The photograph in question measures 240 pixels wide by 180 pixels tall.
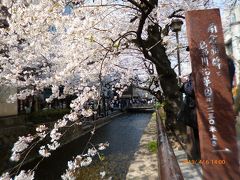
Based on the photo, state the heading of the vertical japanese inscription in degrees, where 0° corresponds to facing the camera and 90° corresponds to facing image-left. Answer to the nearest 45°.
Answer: approximately 0°

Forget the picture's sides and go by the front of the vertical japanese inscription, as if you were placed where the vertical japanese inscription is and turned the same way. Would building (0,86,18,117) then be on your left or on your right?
on your right

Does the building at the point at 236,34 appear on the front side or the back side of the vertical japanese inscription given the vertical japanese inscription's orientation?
on the back side
